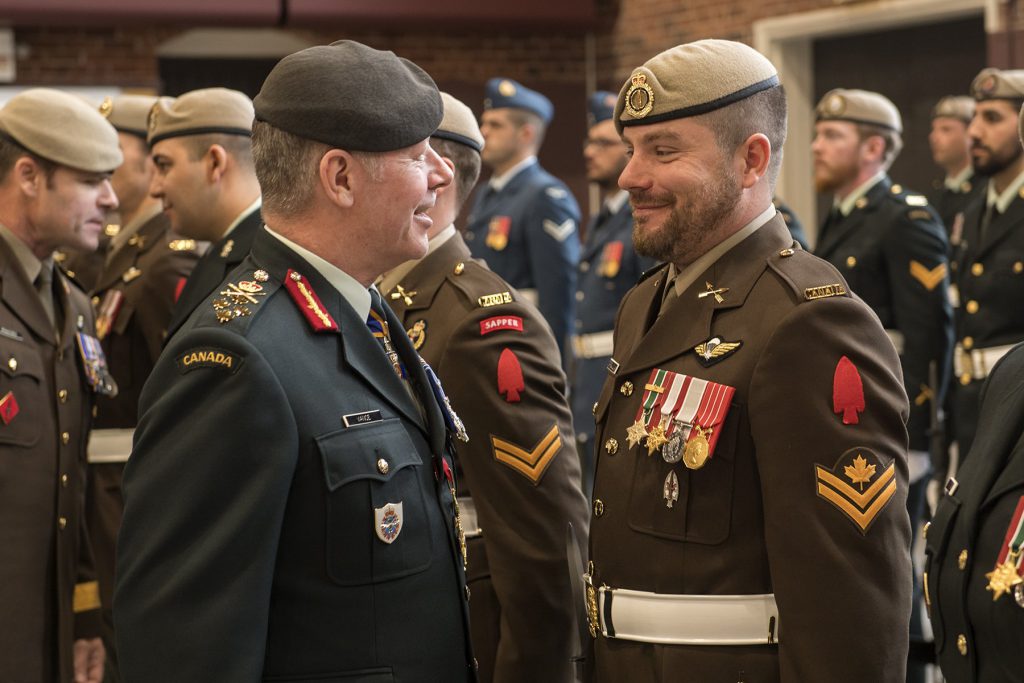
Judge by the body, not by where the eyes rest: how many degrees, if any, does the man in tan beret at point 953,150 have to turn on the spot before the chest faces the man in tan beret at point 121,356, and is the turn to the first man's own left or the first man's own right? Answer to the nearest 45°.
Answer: approximately 45° to the first man's own left

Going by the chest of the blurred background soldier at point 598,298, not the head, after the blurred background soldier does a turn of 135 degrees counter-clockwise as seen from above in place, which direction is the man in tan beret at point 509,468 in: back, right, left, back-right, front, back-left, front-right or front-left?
right

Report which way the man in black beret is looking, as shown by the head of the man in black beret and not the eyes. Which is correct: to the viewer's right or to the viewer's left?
to the viewer's right

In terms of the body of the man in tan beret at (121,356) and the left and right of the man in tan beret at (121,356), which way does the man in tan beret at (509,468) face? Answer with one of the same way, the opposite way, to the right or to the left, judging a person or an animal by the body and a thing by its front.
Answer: the same way

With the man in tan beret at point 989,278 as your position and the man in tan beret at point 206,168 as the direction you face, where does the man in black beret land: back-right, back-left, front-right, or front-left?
front-left

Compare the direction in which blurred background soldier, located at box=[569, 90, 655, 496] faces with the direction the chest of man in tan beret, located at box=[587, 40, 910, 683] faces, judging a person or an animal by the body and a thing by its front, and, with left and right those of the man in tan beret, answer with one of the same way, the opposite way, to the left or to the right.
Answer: the same way

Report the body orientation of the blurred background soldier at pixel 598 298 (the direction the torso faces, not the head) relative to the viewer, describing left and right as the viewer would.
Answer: facing the viewer and to the left of the viewer

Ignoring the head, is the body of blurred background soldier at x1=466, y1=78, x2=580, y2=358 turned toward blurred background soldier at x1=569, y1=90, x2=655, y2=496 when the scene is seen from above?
no

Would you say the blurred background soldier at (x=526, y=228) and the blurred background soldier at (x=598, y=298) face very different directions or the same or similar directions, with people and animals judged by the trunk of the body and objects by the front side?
same or similar directions

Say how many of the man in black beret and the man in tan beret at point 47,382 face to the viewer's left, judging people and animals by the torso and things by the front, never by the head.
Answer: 0

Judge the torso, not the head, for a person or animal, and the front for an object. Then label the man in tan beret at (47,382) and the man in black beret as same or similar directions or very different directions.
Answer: same or similar directions

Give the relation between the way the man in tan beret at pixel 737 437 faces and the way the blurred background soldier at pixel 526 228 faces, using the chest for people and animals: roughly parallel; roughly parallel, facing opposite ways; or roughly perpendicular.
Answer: roughly parallel
